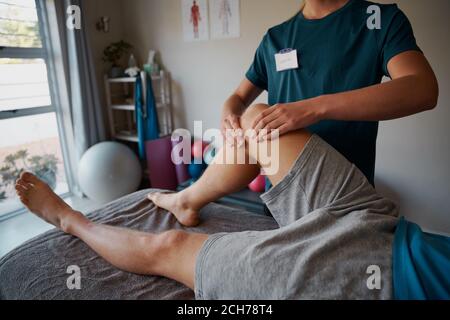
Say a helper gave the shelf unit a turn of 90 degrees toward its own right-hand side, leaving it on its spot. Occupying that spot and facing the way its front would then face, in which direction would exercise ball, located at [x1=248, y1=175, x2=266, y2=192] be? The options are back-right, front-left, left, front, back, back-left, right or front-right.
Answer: back-left

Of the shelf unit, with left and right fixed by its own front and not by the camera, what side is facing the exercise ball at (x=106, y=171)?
front

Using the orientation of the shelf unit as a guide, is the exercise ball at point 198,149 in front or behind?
in front

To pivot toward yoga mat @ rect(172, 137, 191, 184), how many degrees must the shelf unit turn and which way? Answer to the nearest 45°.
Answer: approximately 45° to its left

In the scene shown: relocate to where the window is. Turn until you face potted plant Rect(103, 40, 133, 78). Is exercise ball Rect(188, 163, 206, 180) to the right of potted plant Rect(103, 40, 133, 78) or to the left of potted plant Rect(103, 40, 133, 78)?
right

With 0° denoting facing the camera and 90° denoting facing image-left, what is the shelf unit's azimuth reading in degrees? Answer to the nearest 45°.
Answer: approximately 0°

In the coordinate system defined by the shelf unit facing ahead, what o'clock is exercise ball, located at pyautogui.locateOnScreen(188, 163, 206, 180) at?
The exercise ball is roughly at 11 o'clock from the shelf unit.
